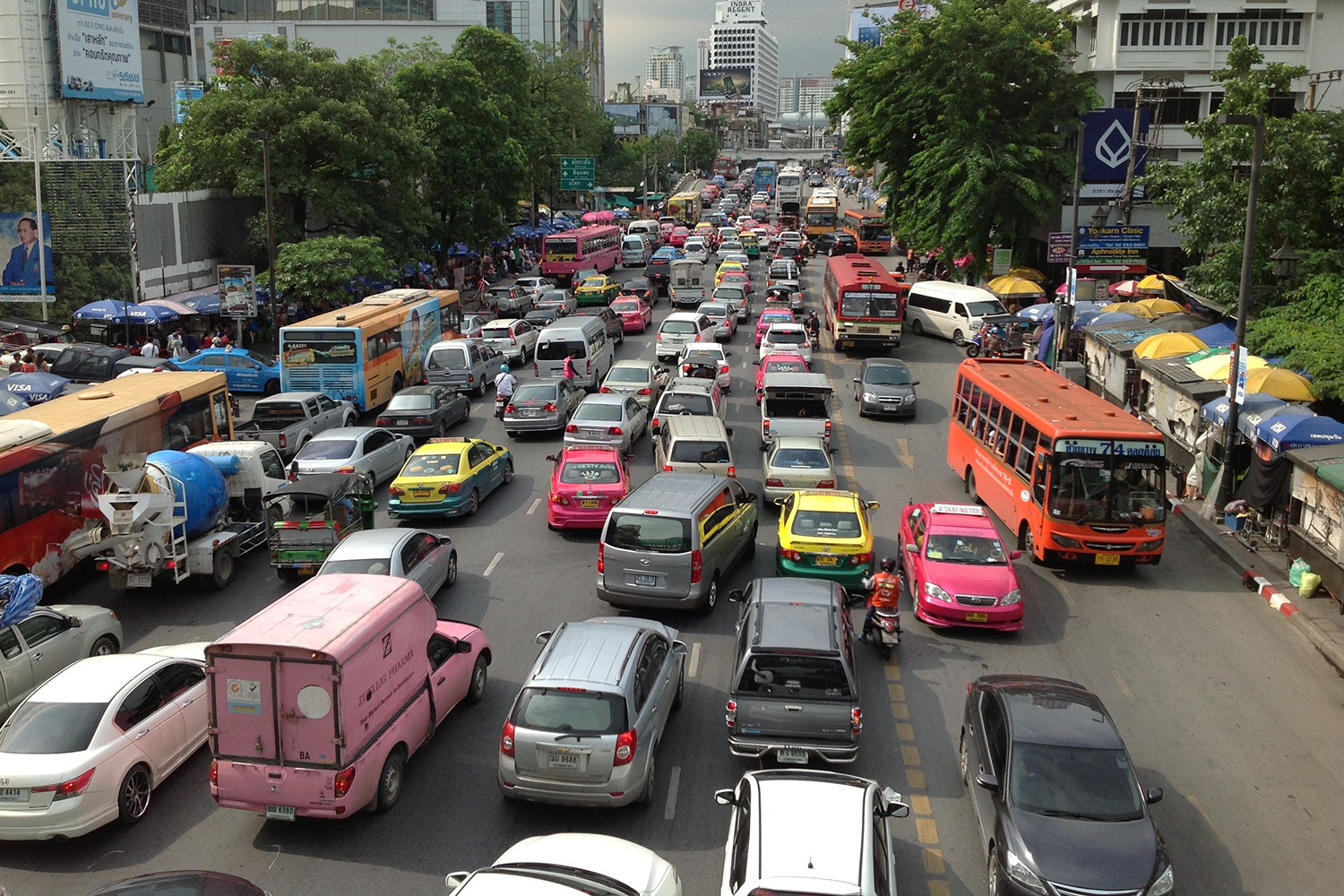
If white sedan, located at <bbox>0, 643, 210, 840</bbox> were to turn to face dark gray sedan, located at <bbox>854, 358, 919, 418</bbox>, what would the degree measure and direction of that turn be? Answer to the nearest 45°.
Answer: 0° — it already faces it

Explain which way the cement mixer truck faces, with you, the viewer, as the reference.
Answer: facing away from the viewer and to the right of the viewer

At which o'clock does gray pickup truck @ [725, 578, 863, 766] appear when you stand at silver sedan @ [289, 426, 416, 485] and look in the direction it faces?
The gray pickup truck is roughly at 4 o'clock from the silver sedan.

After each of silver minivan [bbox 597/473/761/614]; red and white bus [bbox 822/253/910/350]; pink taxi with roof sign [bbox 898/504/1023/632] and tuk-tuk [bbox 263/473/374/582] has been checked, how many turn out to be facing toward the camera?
2

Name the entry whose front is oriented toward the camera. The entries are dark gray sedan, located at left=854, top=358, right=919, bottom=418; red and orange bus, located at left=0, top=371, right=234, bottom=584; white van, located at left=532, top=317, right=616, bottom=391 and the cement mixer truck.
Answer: the dark gray sedan

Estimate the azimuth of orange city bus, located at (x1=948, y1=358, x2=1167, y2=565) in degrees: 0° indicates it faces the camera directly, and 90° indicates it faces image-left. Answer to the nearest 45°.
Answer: approximately 315°

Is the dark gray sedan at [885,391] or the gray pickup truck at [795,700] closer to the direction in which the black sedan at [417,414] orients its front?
the dark gray sedan

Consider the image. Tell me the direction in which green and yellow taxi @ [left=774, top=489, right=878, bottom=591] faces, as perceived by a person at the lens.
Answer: facing away from the viewer

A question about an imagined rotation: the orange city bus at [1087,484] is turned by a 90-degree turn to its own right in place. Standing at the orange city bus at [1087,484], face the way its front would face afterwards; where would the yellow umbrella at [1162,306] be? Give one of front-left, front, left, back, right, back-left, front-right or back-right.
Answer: back-right

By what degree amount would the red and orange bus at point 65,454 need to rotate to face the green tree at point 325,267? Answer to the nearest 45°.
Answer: approximately 45° to its left

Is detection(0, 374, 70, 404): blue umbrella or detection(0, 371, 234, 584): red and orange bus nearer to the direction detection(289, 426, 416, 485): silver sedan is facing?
the blue umbrella

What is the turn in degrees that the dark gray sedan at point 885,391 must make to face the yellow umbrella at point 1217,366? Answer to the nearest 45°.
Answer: approximately 45° to its left

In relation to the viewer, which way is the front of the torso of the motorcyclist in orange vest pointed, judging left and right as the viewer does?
facing away from the viewer

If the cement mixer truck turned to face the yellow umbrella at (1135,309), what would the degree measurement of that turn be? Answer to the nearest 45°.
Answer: approximately 45° to its right

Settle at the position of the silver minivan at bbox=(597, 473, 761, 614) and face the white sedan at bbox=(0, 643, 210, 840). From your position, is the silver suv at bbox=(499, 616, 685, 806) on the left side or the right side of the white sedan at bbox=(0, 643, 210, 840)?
left

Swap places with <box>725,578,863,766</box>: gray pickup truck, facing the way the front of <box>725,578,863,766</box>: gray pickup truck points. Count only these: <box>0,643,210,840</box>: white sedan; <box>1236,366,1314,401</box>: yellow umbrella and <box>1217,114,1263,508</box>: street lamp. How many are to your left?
1

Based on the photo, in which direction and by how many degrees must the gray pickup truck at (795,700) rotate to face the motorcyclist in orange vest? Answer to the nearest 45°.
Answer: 0° — it already faces them
